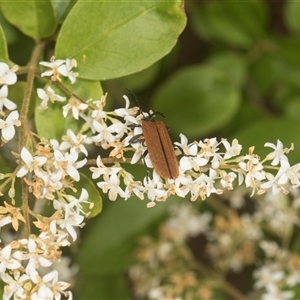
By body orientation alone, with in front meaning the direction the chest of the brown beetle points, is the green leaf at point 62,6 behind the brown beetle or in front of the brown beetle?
in front

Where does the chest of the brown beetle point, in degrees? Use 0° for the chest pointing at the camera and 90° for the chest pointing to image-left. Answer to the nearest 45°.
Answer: approximately 180°
